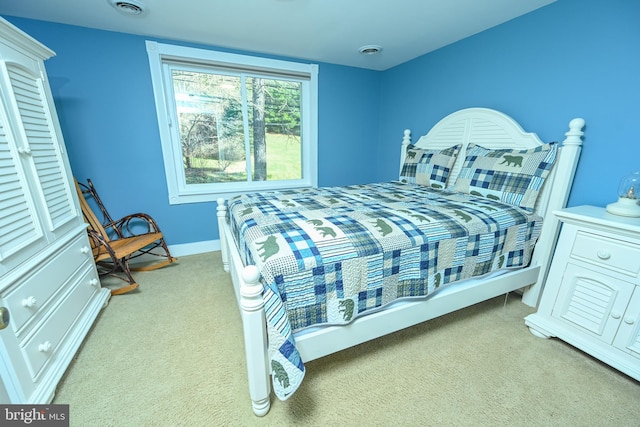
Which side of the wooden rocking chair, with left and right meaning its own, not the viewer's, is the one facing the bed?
front

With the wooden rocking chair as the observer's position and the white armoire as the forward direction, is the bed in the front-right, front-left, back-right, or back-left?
front-left

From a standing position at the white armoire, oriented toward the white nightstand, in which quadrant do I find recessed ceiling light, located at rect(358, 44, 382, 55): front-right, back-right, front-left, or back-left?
front-left

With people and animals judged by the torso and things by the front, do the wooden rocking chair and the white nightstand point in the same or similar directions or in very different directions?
very different directions

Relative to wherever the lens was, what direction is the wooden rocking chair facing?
facing the viewer and to the right of the viewer

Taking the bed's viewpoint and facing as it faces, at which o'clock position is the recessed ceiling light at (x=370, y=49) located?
The recessed ceiling light is roughly at 4 o'clock from the bed.

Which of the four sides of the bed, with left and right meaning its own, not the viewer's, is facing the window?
right

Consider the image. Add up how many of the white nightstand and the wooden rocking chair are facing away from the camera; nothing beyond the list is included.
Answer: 0

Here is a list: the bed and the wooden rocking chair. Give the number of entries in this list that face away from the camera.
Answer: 0

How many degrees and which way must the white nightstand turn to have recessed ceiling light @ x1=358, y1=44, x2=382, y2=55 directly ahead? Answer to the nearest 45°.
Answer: approximately 45° to its right

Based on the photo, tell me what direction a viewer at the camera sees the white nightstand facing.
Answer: facing the viewer and to the left of the viewer

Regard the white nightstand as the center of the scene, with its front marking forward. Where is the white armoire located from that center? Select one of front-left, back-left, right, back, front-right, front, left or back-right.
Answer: front

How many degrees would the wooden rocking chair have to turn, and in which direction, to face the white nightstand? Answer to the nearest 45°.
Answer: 0° — it already faces it
